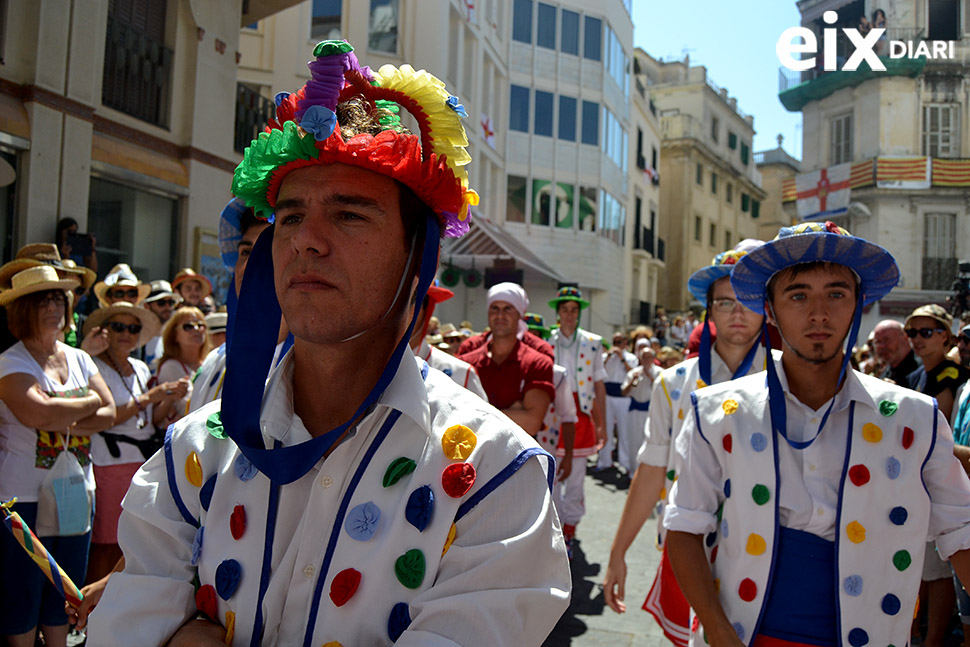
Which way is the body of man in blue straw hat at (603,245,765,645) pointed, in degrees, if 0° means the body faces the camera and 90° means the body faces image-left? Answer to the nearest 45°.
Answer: approximately 0°

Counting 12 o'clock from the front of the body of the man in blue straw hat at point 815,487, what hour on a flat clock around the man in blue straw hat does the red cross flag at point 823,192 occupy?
The red cross flag is roughly at 6 o'clock from the man in blue straw hat.

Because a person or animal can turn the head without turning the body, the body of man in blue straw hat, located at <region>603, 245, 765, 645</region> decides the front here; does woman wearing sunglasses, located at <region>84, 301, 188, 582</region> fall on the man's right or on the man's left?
on the man's right

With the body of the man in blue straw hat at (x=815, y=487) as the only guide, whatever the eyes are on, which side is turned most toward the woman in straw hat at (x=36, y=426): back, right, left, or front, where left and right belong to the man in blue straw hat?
right

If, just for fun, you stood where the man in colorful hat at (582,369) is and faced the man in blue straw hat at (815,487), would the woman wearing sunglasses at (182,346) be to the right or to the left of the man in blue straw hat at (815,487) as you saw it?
right

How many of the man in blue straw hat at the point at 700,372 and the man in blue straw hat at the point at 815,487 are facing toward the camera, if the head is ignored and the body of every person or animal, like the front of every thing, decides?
2
